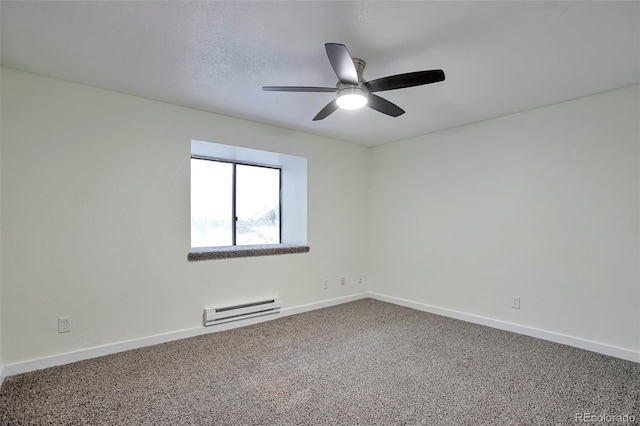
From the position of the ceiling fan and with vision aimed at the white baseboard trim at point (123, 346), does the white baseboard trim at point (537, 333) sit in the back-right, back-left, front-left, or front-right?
back-right

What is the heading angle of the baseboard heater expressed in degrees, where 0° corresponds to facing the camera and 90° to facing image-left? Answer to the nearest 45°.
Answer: approximately 315°

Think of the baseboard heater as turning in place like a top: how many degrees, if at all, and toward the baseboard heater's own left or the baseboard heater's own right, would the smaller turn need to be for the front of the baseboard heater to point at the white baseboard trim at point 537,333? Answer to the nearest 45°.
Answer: approximately 45° to the baseboard heater's own left
